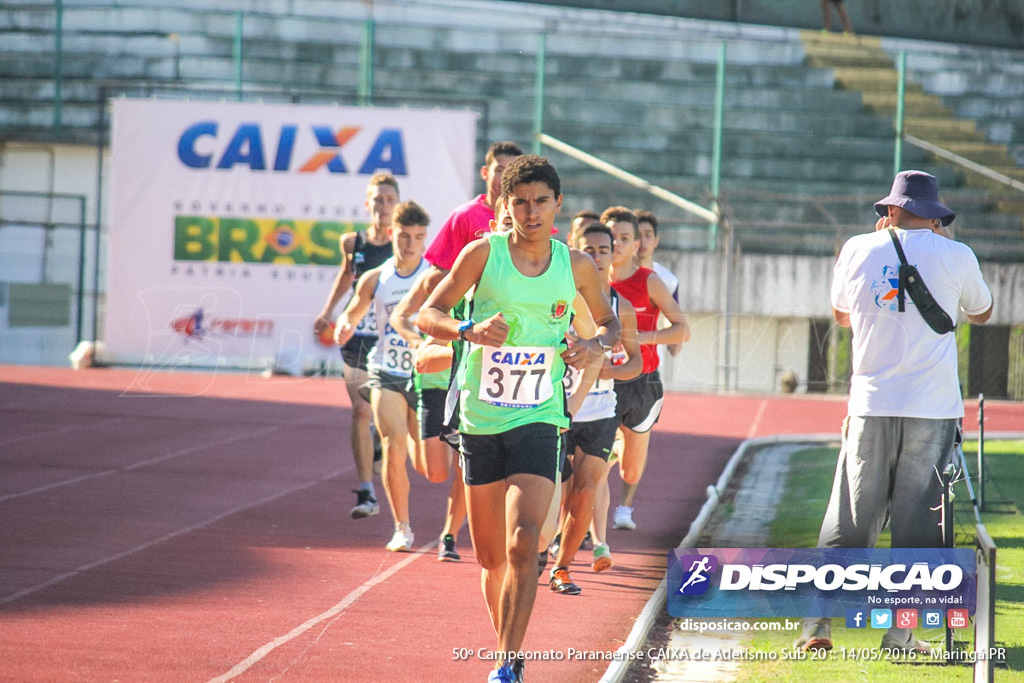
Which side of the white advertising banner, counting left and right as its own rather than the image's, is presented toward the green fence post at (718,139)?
left

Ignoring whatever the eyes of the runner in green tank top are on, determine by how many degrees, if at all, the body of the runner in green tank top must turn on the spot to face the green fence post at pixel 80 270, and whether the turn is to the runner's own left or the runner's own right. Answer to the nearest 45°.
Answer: approximately 180°

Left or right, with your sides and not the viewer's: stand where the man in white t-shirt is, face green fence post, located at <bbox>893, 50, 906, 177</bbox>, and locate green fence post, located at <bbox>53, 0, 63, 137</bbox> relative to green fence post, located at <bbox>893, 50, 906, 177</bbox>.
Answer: left

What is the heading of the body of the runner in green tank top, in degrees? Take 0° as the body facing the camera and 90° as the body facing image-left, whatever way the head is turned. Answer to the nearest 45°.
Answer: approximately 0°

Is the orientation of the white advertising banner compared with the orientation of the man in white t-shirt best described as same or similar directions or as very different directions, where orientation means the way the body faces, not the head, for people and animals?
very different directions

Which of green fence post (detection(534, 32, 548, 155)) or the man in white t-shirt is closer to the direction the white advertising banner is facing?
the man in white t-shirt

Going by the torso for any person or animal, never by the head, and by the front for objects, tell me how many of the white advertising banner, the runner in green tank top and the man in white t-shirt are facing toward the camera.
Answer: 2

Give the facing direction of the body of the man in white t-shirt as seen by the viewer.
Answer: away from the camera

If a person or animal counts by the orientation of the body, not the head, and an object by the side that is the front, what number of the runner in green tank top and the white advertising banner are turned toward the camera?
2

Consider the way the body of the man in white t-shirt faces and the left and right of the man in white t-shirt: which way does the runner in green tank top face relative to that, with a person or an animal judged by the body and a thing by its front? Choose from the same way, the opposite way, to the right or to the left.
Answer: the opposite way
